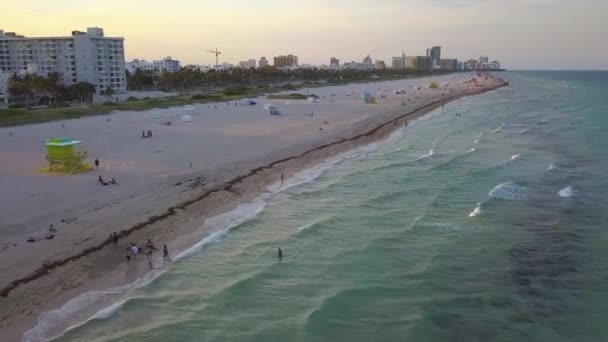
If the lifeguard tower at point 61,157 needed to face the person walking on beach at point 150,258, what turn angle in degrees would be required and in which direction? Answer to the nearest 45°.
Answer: approximately 45° to its right

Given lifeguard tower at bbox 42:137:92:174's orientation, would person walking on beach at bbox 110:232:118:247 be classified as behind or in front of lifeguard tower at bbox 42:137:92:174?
in front

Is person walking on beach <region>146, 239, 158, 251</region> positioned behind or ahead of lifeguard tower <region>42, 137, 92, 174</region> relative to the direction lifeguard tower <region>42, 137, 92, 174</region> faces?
ahead

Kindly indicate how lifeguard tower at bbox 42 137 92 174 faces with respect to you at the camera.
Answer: facing the viewer and to the right of the viewer
